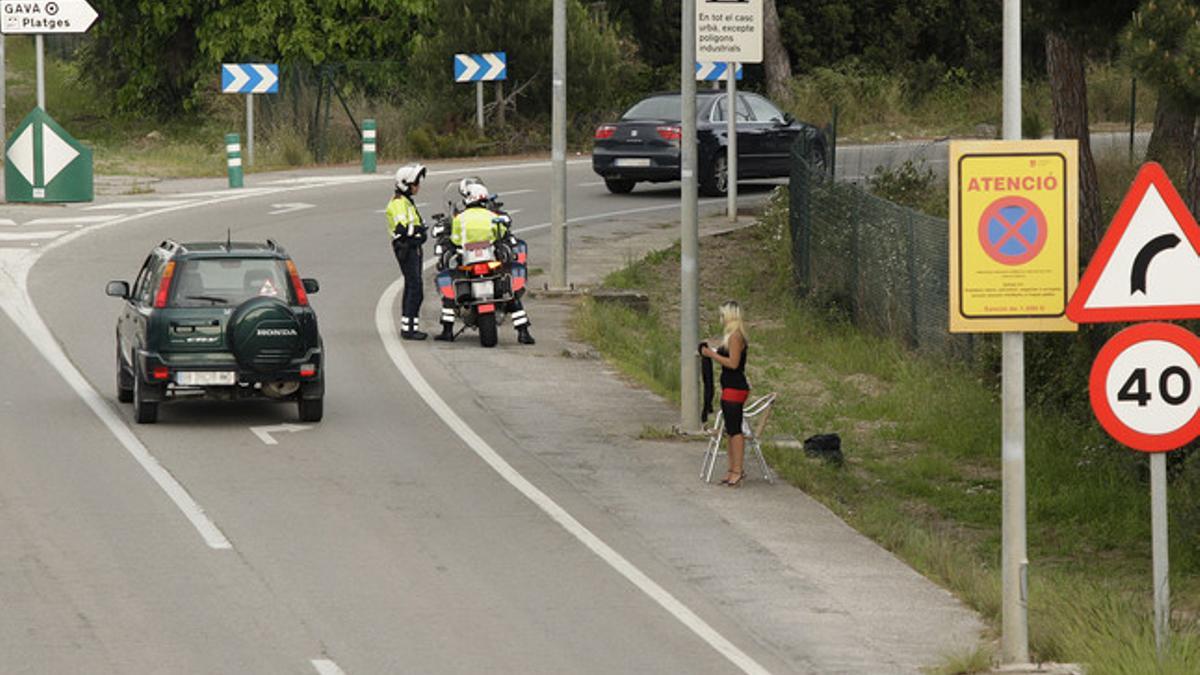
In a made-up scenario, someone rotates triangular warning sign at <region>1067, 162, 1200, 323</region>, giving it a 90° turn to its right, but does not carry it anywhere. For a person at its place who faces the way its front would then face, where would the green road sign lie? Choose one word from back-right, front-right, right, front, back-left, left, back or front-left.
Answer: front-right

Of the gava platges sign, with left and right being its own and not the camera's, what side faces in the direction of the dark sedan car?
left

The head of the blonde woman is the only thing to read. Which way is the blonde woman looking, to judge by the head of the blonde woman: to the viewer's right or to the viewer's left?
to the viewer's left

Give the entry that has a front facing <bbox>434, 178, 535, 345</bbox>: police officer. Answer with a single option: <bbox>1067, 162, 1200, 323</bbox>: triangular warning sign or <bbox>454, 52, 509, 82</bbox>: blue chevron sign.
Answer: the blue chevron sign

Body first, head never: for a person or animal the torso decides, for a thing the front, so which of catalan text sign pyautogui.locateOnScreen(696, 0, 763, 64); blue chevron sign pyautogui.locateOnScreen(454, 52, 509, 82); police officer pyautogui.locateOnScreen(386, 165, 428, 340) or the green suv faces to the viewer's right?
the police officer

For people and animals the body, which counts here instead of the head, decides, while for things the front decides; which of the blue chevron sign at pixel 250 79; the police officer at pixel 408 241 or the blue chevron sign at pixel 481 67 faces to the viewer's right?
the police officer

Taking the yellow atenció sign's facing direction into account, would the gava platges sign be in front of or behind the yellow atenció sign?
behind

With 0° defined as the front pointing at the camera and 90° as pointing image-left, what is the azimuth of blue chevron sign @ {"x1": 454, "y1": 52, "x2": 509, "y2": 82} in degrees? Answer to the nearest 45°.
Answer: approximately 0°

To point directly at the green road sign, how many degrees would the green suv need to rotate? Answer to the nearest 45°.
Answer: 0° — it already faces it

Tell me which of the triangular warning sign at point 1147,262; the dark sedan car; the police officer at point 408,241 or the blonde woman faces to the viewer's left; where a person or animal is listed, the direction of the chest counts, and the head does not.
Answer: the blonde woman

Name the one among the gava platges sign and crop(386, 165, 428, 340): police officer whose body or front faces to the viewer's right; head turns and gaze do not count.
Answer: the police officer

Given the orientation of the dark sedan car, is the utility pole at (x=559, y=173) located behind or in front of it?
behind

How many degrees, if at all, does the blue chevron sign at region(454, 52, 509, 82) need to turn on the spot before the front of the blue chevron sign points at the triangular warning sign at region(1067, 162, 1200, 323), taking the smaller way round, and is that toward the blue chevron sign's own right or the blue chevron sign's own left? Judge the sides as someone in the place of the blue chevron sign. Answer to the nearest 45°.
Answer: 0° — it already faces it
